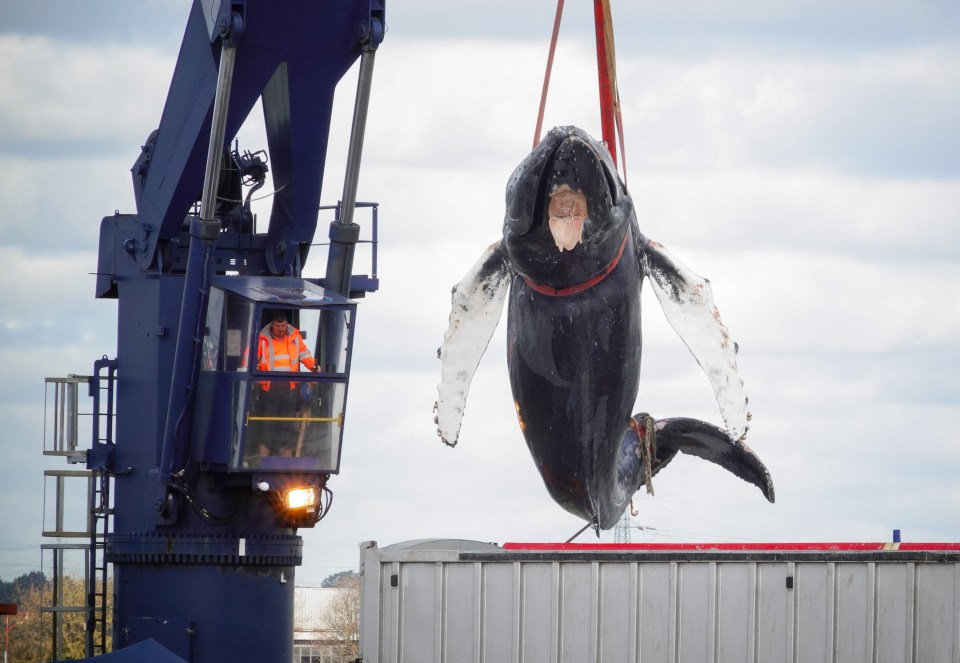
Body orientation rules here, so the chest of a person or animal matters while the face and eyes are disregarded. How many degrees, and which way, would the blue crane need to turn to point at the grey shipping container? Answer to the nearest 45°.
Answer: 0° — it already faces it

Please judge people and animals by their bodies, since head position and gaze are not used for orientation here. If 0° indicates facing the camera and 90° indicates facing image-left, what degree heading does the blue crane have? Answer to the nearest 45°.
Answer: approximately 315°

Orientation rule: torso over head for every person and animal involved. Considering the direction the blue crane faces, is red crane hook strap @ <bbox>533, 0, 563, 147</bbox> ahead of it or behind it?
ahead

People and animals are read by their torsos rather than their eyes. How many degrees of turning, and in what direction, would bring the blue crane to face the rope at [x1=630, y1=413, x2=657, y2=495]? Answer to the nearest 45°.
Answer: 0° — it already faces it
